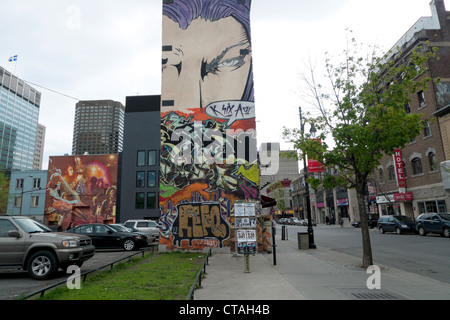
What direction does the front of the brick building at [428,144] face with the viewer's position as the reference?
facing the viewer and to the left of the viewer

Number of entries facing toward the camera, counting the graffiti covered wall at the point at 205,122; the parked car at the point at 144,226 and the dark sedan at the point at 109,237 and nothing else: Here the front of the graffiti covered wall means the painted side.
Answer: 1

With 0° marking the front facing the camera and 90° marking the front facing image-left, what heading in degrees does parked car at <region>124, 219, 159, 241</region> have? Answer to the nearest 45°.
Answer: approximately 270°

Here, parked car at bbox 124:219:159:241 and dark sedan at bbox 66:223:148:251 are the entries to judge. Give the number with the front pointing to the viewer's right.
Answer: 2

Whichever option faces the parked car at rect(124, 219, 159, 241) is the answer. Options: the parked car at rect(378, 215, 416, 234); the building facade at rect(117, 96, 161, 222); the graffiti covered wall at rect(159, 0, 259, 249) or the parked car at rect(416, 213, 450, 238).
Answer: the building facade

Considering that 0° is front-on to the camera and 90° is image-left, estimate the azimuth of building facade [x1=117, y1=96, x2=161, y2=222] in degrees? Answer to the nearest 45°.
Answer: approximately 0°

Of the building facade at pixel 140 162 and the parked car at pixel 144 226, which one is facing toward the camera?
the building facade

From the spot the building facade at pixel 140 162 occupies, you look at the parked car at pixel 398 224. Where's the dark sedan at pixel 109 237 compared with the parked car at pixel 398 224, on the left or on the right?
right

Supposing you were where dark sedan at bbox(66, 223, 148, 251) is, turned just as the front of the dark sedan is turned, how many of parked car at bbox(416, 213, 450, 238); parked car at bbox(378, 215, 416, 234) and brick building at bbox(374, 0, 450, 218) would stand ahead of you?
3

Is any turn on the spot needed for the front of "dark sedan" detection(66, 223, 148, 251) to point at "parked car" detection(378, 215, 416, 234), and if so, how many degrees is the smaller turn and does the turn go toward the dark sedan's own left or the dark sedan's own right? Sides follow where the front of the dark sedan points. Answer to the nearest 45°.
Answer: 0° — it already faces it

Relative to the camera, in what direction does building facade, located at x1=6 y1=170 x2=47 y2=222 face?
facing the viewer

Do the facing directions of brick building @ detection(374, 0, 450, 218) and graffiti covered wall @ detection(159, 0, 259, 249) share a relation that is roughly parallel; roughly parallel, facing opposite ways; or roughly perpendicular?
roughly perpendicular

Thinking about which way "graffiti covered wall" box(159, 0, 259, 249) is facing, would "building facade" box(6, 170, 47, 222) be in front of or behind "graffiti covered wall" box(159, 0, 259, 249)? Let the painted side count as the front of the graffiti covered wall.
behind

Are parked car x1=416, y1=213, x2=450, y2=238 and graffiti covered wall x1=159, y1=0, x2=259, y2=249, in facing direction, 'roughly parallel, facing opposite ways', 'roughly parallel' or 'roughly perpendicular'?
roughly parallel

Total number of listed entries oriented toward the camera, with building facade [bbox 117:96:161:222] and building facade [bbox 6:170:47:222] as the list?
2

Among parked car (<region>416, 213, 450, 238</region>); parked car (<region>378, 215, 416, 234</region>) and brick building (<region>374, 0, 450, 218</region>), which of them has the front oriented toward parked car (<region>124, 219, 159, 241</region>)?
the brick building
